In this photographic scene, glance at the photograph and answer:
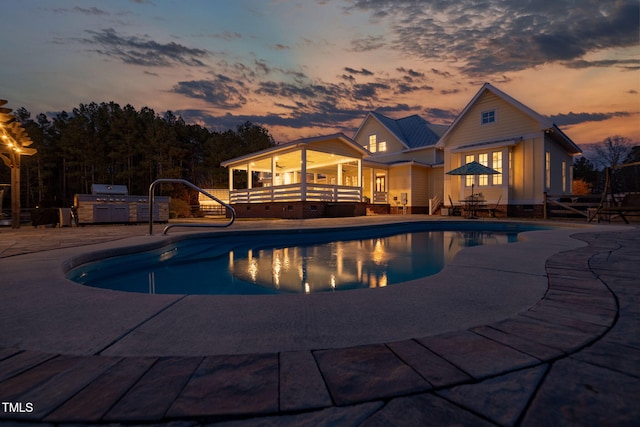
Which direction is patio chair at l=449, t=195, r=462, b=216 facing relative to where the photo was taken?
to the viewer's right

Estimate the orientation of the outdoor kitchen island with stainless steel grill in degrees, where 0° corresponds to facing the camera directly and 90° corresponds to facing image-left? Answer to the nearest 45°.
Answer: approximately 0°

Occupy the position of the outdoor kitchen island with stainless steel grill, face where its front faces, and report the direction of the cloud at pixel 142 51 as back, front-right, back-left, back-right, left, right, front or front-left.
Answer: back

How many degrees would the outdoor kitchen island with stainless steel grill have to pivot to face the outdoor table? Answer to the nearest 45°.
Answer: approximately 90° to its left

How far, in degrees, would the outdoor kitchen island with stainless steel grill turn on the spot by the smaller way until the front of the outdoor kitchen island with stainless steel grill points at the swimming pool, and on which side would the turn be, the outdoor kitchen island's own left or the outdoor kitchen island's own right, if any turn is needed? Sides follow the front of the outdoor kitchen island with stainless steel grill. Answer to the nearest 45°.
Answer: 0° — it already faces it

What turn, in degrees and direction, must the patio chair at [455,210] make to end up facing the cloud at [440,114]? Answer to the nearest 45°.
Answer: approximately 90° to its left

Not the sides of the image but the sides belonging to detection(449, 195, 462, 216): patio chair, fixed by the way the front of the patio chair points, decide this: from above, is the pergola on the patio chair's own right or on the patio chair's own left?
on the patio chair's own right

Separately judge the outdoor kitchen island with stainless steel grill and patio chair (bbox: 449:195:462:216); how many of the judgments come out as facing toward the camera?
1
